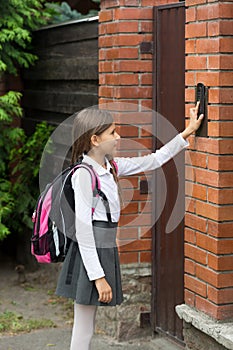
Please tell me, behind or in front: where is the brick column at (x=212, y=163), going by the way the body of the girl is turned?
in front

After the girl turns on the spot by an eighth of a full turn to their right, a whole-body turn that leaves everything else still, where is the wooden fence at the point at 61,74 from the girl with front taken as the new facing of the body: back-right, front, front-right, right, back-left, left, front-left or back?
back-left

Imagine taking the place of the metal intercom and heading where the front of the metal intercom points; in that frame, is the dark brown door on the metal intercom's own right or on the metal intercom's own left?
on the metal intercom's own right

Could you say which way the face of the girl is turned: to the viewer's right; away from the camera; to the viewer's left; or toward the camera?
to the viewer's right

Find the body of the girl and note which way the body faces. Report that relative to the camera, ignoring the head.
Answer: to the viewer's right

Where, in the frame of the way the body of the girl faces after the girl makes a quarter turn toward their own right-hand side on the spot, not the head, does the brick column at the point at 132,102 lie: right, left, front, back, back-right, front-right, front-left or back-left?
back

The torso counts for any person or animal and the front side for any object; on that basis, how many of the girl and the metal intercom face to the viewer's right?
1

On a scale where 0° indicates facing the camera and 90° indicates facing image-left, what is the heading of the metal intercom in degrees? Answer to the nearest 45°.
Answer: approximately 45°
